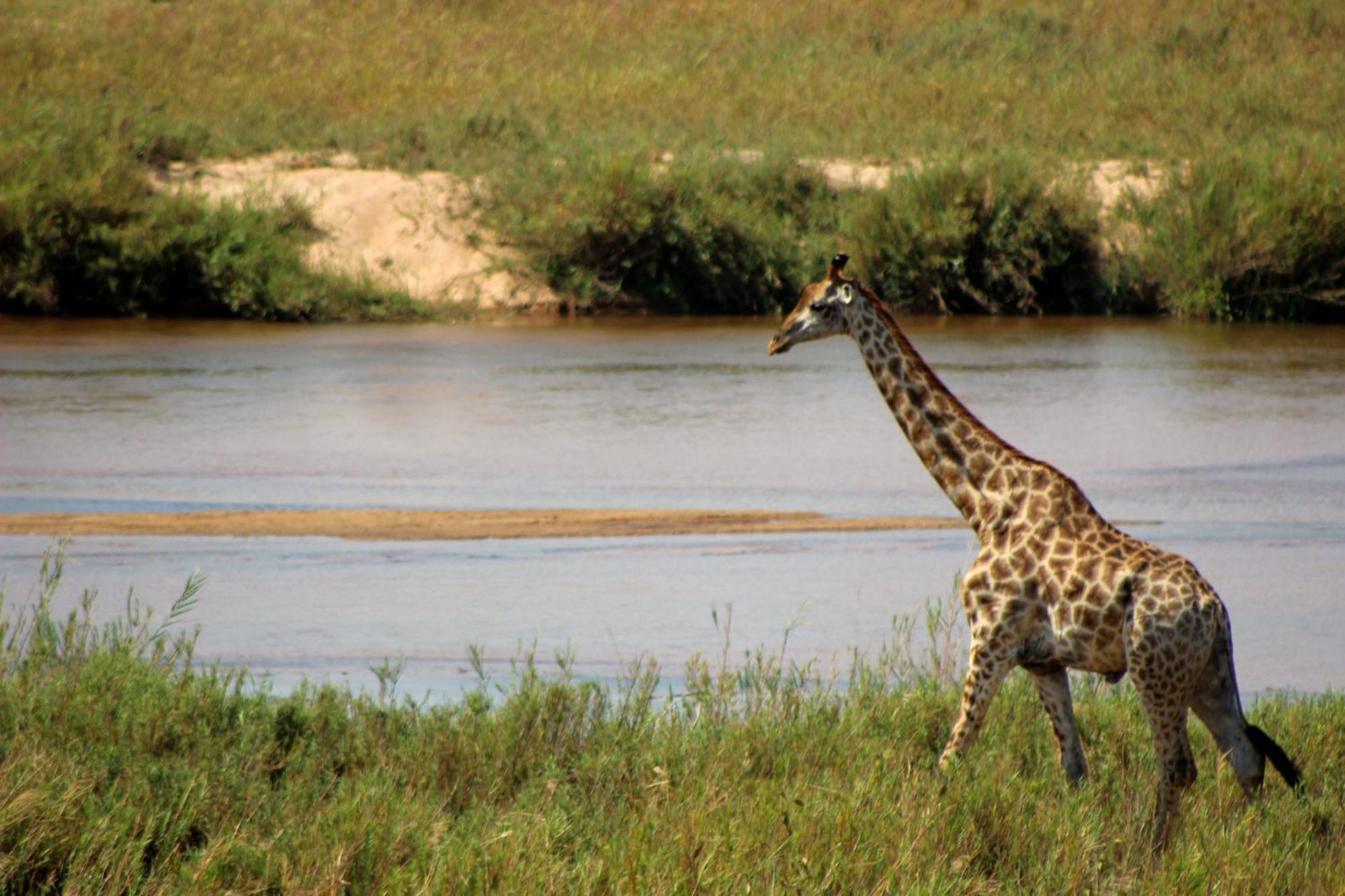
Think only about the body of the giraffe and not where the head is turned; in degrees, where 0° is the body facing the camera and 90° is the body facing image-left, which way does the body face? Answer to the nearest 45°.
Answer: approximately 90°

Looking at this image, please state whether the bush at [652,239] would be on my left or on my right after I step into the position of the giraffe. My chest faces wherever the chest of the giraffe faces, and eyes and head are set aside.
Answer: on my right

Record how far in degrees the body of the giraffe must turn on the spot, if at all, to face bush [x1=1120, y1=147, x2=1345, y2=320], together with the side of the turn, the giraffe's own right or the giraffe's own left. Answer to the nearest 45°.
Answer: approximately 90° to the giraffe's own right

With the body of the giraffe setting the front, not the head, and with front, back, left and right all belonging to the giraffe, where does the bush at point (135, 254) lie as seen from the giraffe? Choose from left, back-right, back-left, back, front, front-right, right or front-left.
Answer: front-right

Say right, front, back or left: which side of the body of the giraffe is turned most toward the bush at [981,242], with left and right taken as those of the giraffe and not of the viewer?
right
